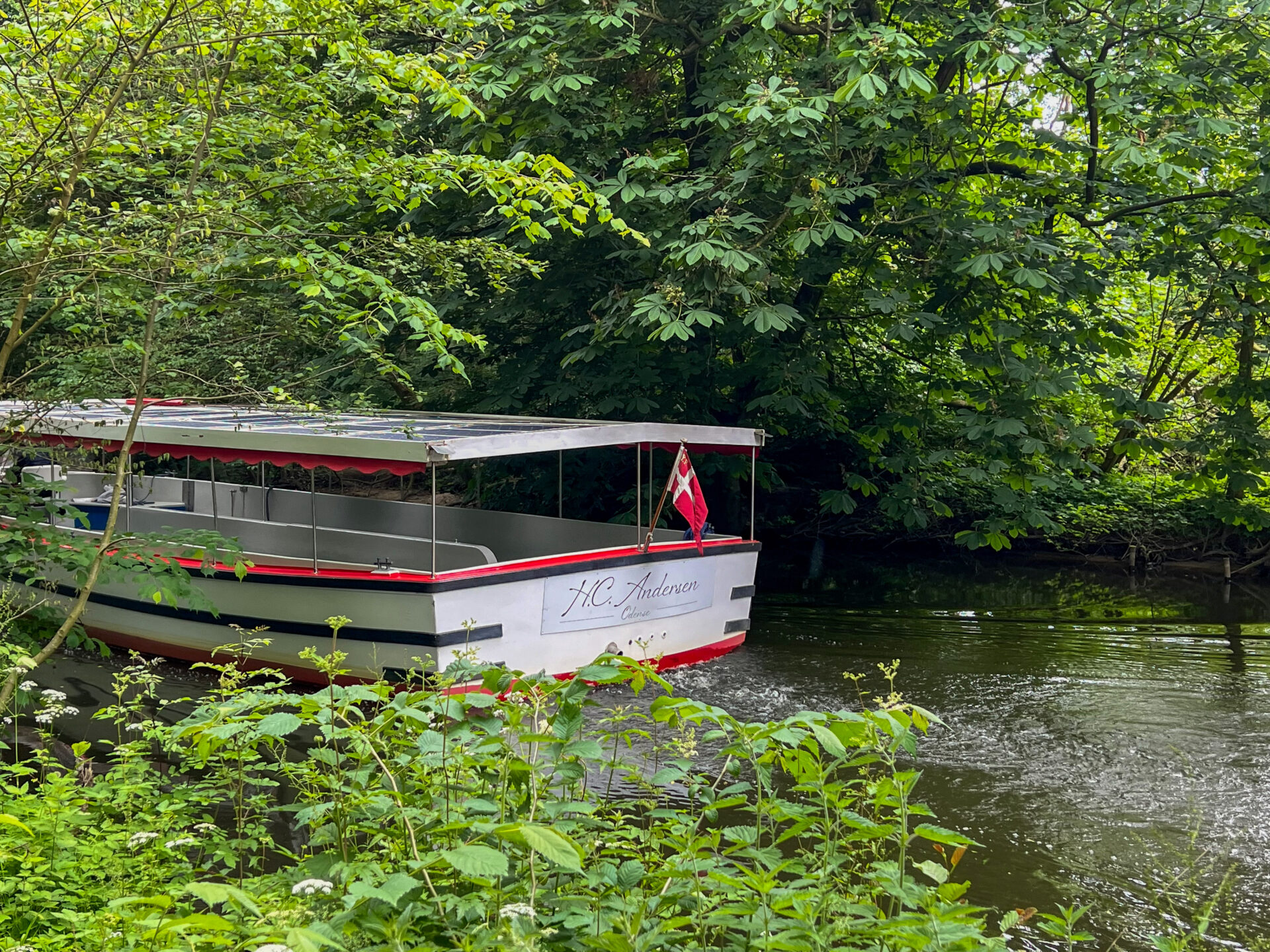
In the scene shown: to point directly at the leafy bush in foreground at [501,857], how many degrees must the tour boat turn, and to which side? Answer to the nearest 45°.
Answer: approximately 135° to its left

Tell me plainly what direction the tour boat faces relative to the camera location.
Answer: facing away from the viewer and to the left of the viewer
